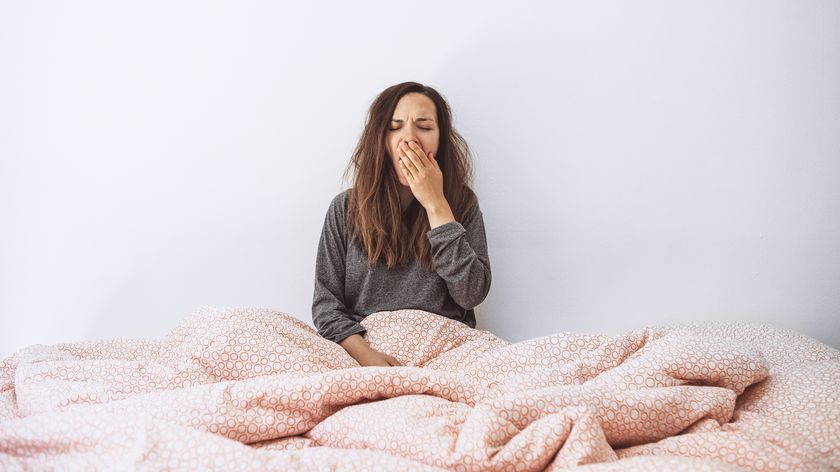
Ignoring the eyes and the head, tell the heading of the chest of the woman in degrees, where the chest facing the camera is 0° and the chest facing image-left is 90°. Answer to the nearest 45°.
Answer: approximately 0°
